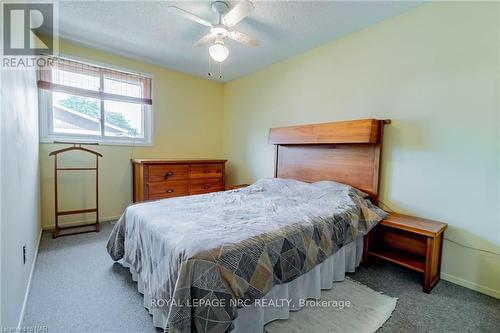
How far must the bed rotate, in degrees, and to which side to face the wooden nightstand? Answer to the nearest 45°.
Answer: approximately 135° to its left

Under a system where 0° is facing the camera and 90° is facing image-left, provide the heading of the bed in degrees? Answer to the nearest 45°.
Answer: approximately 45°

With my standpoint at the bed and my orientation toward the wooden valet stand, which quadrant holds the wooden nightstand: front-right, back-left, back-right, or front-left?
back-right

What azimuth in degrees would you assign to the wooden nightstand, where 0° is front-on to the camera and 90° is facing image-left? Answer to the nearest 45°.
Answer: approximately 45°

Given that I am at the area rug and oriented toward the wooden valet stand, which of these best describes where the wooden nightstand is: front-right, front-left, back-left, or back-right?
back-right

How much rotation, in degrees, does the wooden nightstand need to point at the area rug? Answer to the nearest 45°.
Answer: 0° — it already faces it
